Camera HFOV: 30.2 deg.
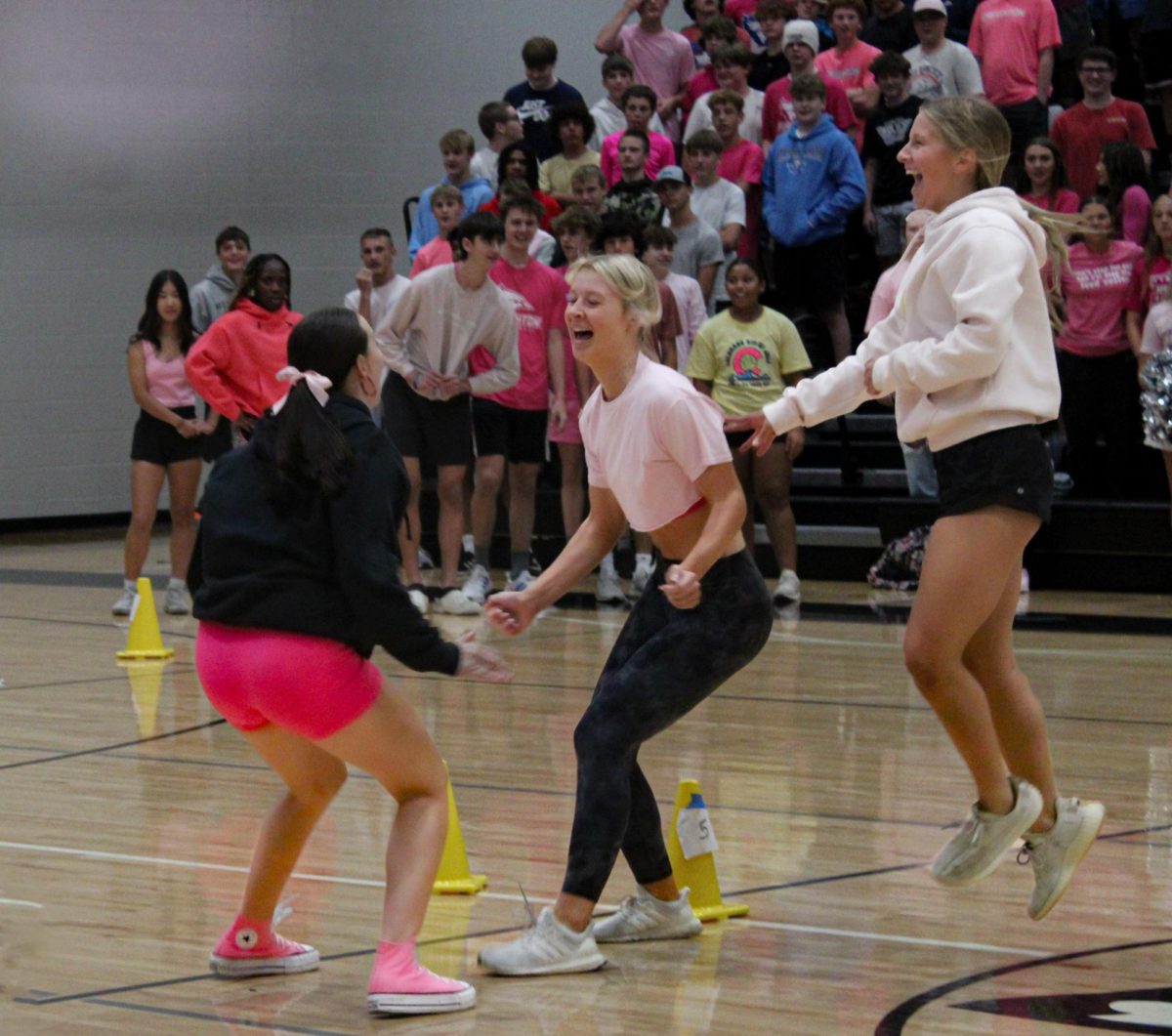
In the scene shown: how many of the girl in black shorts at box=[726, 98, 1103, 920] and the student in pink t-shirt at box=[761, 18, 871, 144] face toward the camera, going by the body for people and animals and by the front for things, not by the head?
1

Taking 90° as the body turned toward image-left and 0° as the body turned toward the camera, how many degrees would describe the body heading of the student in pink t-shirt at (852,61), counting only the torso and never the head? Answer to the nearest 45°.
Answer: approximately 0°

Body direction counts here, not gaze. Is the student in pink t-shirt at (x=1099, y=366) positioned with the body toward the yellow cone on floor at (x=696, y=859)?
yes

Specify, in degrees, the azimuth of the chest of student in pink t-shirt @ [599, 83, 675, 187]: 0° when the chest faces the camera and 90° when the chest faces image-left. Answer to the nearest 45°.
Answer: approximately 0°

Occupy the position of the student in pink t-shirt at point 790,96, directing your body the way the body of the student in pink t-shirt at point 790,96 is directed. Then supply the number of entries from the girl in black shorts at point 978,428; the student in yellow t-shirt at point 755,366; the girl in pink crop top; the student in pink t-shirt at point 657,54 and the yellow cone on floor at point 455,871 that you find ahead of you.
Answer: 4

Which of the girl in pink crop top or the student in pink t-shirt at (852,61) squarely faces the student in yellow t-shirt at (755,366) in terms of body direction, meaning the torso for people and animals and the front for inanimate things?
the student in pink t-shirt

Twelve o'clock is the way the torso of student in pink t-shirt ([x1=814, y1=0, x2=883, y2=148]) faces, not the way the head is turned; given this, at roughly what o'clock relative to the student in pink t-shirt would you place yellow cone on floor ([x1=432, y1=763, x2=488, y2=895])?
The yellow cone on floor is roughly at 12 o'clock from the student in pink t-shirt.

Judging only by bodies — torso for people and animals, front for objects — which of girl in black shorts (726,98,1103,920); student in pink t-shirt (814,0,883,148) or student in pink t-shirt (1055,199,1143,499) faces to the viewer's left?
the girl in black shorts

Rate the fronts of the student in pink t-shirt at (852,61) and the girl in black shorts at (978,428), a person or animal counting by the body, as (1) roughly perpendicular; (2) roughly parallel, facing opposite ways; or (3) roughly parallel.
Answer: roughly perpendicular

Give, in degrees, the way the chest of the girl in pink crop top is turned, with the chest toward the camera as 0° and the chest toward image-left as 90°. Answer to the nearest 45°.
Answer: approximately 45°

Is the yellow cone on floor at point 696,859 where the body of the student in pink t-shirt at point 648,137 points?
yes

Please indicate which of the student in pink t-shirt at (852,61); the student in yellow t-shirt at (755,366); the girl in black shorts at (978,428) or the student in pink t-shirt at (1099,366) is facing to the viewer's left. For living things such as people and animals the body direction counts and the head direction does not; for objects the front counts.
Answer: the girl in black shorts
